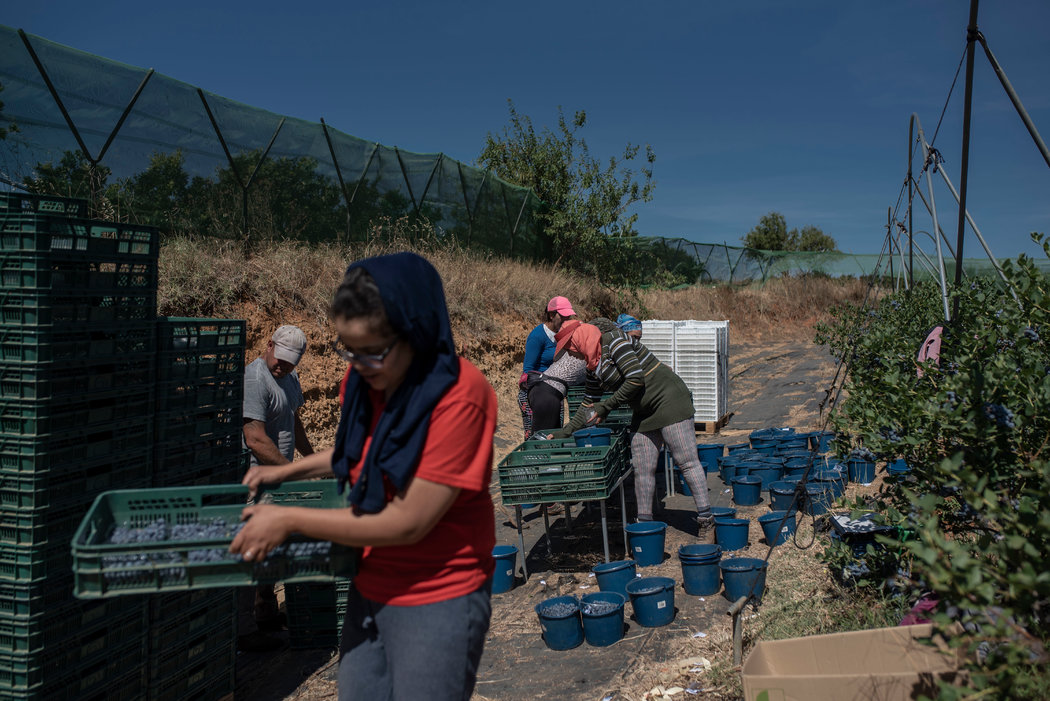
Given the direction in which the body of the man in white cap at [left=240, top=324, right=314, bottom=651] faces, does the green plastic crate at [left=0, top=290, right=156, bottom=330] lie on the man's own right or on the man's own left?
on the man's own right

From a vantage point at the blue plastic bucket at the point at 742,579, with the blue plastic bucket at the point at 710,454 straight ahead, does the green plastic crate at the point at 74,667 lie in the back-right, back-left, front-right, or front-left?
back-left

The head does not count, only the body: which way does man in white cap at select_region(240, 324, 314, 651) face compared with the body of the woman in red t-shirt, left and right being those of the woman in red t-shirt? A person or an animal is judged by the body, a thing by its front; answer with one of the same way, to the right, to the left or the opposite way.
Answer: to the left

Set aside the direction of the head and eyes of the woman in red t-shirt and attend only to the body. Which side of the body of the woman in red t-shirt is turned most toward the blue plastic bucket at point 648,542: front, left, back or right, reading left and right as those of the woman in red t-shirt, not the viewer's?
back

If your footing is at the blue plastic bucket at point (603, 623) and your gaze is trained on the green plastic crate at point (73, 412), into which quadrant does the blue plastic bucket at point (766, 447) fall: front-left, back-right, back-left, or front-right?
back-right

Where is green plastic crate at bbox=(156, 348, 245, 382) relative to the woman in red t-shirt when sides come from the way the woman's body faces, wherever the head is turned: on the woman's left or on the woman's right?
on the woman's right

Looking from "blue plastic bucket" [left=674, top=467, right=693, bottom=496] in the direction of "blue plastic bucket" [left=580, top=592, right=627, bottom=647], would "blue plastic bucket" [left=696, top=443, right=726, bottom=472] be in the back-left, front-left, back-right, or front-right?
back-left

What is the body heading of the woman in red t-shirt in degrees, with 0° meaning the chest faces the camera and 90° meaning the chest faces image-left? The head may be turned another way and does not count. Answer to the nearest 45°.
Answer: approximately 45°

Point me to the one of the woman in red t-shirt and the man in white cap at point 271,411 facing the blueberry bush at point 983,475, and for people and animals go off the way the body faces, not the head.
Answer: the man in white cap

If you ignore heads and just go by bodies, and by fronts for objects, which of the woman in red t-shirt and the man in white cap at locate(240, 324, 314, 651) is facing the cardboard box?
the man in white cap
